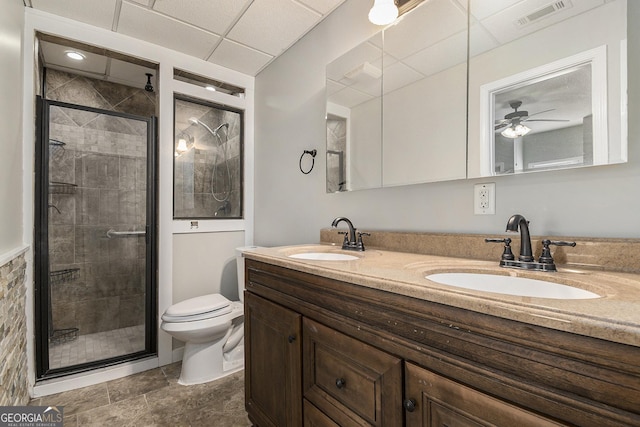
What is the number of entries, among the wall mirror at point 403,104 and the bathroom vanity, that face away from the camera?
0

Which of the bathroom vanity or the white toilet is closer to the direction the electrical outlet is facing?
the bathroom vanity

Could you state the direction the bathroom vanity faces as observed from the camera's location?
facing the viewer and to the left of the viewer

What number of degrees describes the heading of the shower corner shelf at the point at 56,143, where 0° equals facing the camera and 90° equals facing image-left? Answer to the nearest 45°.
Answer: approximately 315°

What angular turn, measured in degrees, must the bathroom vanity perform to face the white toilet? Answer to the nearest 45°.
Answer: approximately 90° to its right

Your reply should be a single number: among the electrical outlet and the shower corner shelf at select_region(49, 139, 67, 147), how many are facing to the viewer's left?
0

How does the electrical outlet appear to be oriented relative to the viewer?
toward the camera

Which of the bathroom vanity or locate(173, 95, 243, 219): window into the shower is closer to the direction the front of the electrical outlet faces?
the bathroom vanity

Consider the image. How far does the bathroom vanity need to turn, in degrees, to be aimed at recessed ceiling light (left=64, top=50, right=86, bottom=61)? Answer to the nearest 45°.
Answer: approximately 45° to its right

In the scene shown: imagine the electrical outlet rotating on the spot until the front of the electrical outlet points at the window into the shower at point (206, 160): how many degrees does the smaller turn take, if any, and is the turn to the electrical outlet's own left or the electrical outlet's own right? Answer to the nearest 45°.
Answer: approximately 90° to the electrical outlet's own right

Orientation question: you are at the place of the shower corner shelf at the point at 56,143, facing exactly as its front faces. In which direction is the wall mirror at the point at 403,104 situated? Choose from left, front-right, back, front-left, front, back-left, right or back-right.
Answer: front

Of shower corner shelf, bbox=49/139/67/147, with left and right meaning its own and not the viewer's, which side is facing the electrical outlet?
front

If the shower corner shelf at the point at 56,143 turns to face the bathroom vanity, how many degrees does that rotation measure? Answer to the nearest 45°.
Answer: approximately 45° to its right
